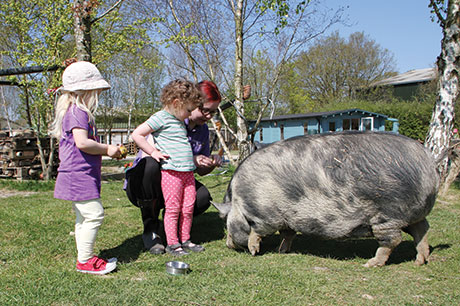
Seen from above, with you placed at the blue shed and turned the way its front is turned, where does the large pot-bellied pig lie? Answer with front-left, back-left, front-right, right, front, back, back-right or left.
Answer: front

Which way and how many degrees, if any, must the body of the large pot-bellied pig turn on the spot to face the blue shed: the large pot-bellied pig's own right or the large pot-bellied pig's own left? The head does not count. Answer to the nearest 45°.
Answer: approximately 90° to the large pot-bellied pig's own right

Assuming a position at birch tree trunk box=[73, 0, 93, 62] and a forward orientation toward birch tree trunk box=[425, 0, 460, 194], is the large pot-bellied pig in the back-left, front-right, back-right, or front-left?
front-right

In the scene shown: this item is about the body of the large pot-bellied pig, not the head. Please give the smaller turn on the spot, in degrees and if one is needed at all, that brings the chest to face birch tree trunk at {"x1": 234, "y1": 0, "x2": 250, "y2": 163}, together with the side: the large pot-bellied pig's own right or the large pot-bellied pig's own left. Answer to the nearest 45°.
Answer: approximately 90° to the large pot-bellied pig's own right

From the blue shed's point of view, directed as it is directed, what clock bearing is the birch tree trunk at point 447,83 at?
The birch tree trunk is roughly at 12 o'clock from the blue shed.

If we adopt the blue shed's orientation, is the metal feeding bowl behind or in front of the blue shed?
in front

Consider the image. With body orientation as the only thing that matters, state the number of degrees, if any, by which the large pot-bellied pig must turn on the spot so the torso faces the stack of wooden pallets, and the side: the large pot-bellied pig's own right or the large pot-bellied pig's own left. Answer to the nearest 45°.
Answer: approximately 45° to the large pot-bellied pig's own right

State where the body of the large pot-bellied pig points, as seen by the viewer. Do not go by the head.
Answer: to the viewer's left

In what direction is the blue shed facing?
toward the camera

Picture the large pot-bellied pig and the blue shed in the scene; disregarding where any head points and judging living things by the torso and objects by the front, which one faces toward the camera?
the blue shed

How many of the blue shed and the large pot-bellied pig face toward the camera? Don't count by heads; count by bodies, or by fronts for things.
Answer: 1

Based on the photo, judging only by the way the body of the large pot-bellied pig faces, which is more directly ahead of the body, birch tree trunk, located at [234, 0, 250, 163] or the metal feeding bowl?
the metal feeding bowl

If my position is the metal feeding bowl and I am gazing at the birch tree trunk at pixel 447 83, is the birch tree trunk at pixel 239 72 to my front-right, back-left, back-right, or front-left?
front-left

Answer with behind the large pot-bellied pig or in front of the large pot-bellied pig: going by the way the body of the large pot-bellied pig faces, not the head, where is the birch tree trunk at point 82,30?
in front

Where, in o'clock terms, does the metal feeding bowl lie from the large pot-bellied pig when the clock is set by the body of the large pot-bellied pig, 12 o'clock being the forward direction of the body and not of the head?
The metal feeding bowl is roughly at 11 o'clock from the large pot-bellied pig.

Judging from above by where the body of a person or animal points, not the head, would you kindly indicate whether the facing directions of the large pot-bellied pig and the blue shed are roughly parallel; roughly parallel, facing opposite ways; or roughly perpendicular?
roughly perpendicular

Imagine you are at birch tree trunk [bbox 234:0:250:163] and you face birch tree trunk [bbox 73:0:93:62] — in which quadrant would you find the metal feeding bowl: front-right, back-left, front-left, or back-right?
front-left
